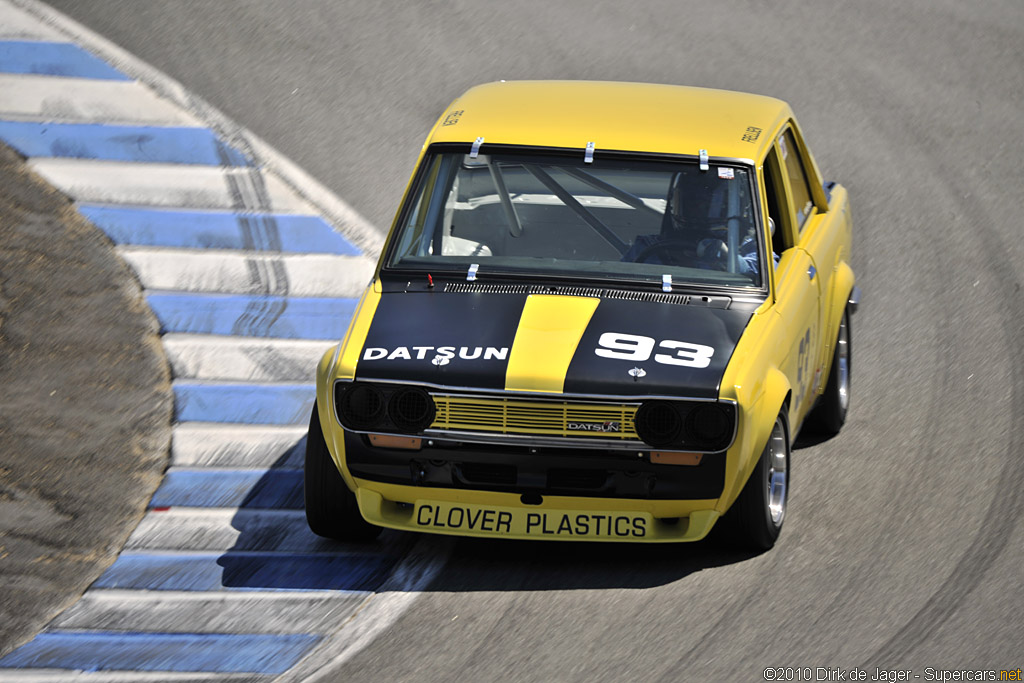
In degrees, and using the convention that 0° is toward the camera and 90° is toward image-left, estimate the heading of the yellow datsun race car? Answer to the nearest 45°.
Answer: approximately 0°
